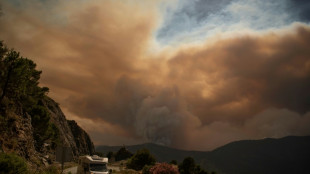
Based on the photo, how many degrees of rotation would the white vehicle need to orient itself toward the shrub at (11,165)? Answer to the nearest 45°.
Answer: approximately 45° to its right
